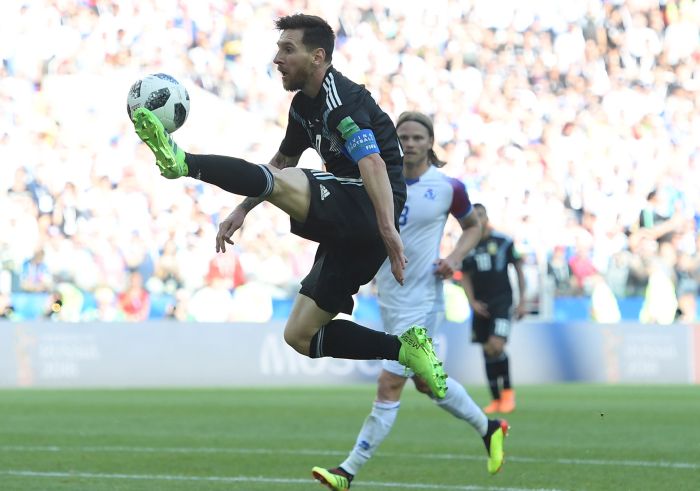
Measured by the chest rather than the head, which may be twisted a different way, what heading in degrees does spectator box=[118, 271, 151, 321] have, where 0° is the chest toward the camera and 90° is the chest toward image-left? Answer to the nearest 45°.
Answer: approximately 0°

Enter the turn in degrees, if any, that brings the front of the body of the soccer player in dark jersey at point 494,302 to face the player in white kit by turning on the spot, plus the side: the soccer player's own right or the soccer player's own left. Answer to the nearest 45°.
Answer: approximately 45° to the soccer player's own left

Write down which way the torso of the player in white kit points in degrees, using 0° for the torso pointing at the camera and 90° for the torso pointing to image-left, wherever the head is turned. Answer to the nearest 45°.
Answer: approximately 45°

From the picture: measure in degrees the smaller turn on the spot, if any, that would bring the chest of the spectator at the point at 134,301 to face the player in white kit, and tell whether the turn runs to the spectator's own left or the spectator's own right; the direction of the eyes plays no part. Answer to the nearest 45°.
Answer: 0° — they already face them

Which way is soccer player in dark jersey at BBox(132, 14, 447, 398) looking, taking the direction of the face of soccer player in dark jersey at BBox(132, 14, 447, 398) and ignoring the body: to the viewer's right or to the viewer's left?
to the viewer's left

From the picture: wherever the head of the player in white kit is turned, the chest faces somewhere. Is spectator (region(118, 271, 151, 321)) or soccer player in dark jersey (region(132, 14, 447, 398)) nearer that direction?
the soccer player in dark jersey

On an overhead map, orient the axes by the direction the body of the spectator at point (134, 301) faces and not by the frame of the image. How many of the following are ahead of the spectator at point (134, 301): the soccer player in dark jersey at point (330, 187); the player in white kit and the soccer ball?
3

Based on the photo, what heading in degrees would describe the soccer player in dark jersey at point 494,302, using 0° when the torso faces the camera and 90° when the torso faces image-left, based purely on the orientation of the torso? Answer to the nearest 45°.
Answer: approximately 45°
